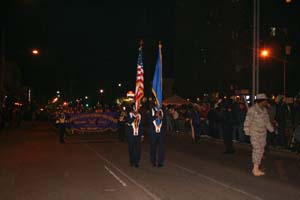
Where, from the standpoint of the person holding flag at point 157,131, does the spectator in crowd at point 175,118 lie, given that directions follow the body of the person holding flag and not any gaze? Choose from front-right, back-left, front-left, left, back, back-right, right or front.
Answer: back

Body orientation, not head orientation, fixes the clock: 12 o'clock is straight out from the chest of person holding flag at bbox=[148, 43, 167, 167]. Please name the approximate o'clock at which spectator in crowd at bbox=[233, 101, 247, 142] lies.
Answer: The spectator in crowd is roughly at 7 o'clock from the person holding flag.

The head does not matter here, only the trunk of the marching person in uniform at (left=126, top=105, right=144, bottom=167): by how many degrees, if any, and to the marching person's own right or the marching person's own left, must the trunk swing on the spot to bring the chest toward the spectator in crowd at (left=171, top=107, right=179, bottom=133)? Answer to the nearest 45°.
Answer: approximately 180°

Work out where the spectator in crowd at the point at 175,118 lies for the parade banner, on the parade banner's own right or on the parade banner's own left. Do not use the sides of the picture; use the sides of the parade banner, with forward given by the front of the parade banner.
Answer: on the parade banner's own left
